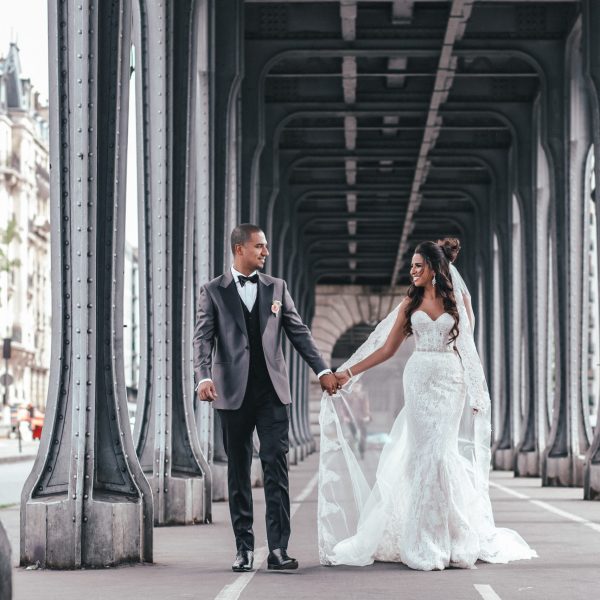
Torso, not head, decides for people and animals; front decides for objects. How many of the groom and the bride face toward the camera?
2

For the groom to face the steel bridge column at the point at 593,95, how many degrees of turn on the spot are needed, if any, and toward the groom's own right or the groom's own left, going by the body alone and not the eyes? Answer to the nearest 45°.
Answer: approximately 135° to the groom's own left

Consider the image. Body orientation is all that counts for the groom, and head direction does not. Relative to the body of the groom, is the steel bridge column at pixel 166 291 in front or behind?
behind

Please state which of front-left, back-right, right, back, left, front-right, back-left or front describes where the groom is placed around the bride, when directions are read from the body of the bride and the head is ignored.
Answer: front-right

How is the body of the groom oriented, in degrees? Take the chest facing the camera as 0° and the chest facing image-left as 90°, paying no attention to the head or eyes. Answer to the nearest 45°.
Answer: approximately 0°

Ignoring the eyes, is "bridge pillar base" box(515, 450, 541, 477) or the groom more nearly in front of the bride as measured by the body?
the groom

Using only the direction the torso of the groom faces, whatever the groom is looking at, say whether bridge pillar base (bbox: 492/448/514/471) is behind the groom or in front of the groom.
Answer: behind

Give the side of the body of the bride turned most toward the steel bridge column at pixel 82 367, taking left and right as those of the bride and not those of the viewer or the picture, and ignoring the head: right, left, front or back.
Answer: right

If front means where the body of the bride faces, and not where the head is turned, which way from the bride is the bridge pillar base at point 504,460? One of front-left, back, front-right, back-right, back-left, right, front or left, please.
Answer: back

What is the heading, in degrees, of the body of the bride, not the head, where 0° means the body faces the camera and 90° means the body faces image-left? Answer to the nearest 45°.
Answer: approximately 0°

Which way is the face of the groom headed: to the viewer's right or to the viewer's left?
to the viewer's right
